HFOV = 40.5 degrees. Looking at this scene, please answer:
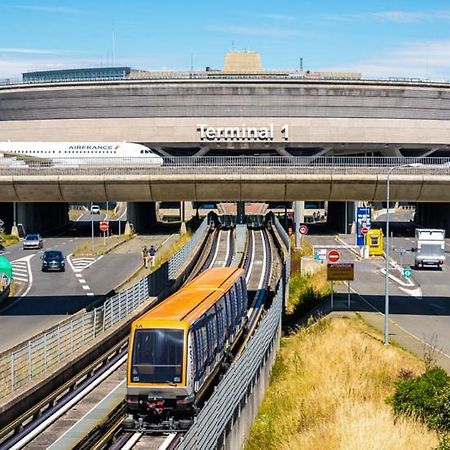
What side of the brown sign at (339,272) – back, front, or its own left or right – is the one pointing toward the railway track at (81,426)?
front

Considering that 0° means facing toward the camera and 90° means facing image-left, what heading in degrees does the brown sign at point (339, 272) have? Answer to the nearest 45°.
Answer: approximately 0°

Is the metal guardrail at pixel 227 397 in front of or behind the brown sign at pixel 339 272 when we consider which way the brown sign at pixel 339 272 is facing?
in front

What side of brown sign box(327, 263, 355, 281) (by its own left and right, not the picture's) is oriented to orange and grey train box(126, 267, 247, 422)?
front

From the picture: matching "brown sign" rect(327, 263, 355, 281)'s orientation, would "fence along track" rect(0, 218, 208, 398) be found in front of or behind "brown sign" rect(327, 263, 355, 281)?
in front

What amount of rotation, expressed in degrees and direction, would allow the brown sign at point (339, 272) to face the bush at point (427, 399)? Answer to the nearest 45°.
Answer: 0° — it already faces it
